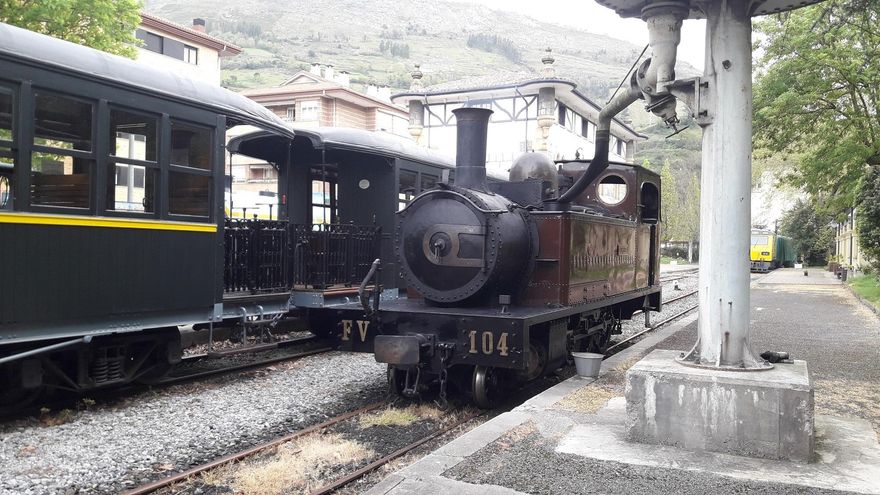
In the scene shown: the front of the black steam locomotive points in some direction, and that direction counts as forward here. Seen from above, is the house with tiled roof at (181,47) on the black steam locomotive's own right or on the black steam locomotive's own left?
on the black steam locomotive's own right

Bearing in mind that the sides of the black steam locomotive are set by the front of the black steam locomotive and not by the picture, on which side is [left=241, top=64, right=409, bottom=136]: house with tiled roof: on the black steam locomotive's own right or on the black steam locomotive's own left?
on the black steam locomotive's own right

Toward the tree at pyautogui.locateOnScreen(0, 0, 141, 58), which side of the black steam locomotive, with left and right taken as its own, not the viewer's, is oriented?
right

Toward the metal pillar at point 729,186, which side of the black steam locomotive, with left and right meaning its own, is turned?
left

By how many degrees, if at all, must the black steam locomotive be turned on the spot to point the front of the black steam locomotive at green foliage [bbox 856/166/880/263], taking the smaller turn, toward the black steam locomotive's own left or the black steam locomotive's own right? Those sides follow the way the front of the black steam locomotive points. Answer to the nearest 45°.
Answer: approximately 180°

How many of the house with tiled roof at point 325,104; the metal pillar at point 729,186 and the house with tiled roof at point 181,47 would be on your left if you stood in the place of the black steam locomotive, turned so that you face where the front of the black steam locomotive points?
1

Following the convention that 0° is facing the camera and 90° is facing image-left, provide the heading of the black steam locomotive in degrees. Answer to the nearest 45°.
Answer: approximately 45°

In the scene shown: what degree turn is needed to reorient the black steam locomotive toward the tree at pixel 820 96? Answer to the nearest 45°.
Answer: approximately 180°

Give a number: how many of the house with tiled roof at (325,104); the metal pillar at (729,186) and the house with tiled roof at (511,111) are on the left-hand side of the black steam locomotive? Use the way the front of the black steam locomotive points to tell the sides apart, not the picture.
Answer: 1

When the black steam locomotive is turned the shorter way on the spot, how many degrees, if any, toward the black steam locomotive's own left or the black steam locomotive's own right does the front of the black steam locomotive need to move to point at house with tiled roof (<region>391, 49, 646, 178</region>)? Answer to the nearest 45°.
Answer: approximately 135° to the black steam locomotive's own right
